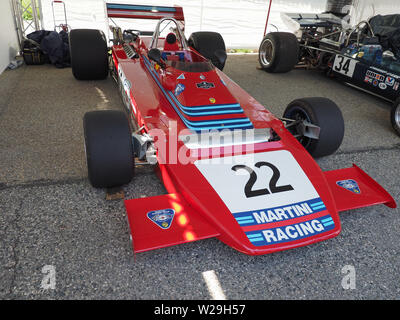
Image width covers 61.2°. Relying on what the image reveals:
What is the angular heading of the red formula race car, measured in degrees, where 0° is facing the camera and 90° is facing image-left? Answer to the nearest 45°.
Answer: approximately 315°
